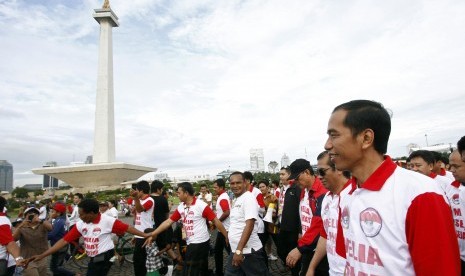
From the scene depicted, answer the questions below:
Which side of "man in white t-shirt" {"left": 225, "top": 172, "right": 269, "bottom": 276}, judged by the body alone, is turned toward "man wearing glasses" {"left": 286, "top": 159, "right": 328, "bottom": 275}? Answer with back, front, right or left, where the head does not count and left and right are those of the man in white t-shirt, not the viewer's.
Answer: left

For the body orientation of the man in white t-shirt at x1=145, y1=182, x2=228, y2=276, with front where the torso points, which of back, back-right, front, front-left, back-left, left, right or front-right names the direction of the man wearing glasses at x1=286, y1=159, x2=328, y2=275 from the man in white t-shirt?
left

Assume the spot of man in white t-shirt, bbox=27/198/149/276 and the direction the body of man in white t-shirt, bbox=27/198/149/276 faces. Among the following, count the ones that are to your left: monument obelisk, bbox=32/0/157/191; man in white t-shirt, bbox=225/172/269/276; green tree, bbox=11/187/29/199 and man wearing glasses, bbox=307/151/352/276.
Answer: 2

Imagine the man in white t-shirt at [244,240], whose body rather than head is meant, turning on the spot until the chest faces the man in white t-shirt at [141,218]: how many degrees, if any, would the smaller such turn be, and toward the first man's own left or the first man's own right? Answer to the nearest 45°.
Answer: approximately 90° to the first man's own right

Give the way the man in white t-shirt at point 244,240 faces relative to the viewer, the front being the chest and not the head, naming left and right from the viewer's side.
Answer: facing the viewer and to the left of the viewer

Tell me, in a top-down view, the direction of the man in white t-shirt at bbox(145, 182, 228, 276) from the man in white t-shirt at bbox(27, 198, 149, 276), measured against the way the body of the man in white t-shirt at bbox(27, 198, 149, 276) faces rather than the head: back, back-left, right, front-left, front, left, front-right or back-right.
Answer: back-left

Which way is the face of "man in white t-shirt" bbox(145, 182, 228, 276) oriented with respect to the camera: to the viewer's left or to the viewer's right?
to the viewer's left

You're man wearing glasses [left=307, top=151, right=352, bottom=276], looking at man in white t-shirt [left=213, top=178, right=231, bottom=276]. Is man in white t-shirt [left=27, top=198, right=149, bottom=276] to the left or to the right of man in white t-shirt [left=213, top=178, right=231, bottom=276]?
left

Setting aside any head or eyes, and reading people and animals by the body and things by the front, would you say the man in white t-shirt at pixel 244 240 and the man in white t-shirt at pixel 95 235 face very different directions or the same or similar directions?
same or similar directions

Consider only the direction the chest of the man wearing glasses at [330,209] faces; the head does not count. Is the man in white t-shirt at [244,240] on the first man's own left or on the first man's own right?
on the first man's own right

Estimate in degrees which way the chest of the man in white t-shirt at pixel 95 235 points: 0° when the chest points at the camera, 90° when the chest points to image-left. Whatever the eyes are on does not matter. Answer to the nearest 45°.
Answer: approximately 45°

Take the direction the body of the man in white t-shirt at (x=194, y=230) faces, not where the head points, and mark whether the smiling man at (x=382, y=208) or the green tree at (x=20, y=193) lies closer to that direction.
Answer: the smiling man

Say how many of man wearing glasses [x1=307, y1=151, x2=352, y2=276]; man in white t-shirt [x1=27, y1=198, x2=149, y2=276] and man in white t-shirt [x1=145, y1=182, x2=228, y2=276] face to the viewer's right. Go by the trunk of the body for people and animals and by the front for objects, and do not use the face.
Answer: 0

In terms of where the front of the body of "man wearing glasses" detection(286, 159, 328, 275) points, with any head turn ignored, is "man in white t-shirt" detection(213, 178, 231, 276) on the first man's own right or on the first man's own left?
on the first man's own right

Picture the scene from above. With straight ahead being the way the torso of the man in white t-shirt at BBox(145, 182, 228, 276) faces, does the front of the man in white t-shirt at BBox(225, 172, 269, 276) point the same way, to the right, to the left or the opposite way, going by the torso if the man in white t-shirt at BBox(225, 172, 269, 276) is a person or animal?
the same way

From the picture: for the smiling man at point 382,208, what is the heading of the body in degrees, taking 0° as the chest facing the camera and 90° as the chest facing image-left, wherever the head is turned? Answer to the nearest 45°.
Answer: approximately 45°

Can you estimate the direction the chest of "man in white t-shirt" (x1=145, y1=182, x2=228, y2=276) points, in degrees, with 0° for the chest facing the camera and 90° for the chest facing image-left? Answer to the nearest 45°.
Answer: approximately 45°

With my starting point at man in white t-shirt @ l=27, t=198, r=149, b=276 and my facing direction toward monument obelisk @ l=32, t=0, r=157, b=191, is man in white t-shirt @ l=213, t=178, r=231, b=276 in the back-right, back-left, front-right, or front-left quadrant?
front-right

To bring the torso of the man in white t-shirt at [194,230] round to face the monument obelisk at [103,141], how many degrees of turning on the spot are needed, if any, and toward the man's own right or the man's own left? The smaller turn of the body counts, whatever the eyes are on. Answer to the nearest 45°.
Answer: approximately 135° to the man's own right

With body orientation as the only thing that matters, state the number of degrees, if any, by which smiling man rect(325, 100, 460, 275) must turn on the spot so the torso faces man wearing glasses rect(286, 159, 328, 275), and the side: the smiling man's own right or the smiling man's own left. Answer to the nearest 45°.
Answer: approximately 135° to the smiling man's own right
